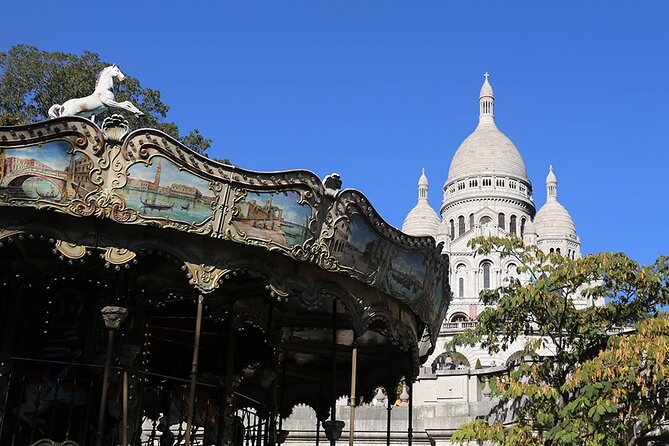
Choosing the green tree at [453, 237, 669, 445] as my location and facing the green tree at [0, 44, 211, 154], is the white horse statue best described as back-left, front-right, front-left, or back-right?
front-left

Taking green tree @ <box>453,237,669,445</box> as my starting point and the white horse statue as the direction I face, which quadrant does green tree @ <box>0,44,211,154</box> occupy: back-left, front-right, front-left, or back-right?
front-right

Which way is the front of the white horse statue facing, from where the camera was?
facing to the right of the viewer

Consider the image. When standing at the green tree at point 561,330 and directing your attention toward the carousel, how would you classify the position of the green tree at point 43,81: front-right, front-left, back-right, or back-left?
front-right

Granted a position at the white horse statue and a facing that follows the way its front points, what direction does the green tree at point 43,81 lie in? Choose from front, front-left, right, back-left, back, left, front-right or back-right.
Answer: left

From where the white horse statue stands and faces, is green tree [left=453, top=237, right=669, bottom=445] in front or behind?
in front
